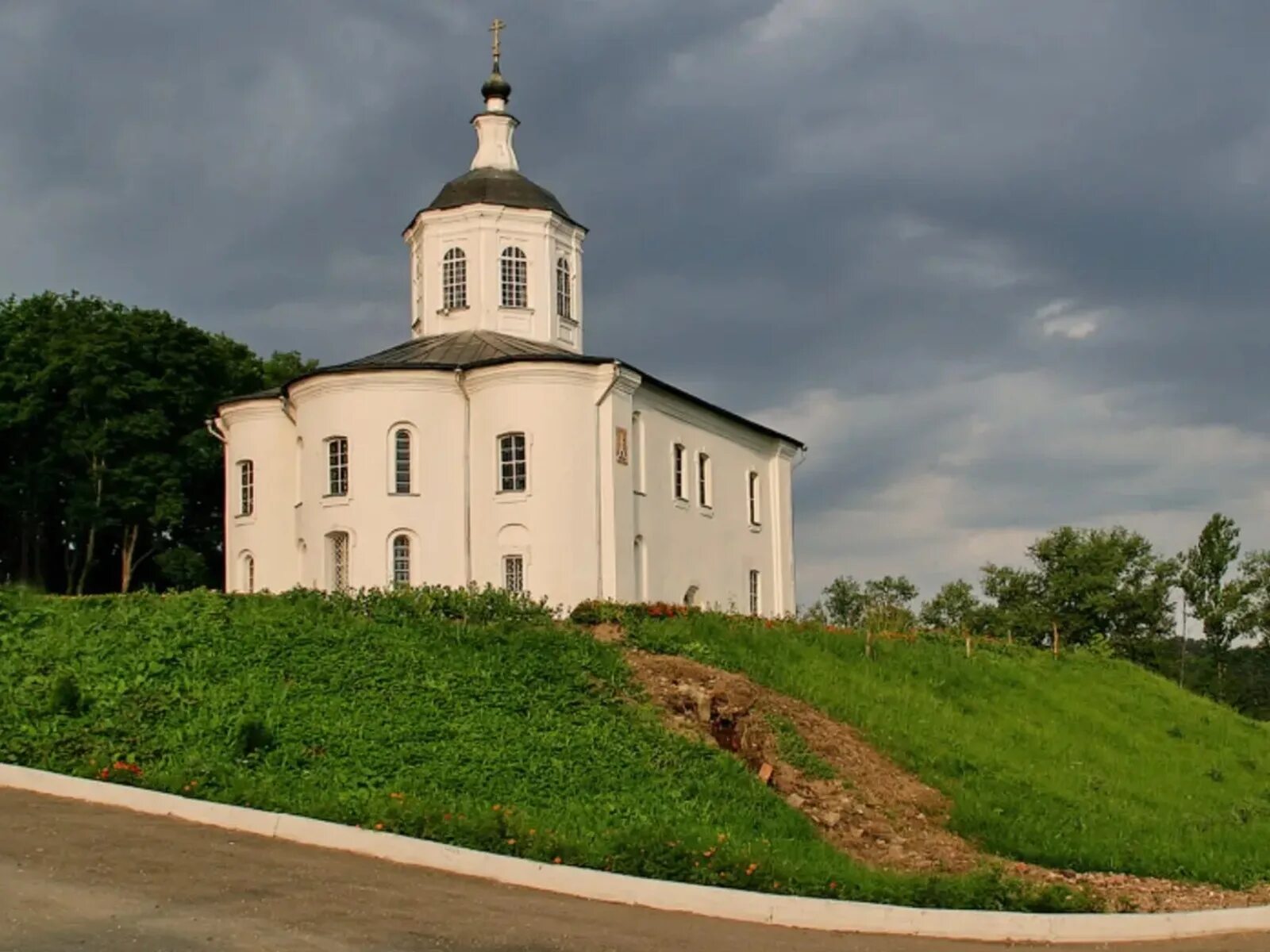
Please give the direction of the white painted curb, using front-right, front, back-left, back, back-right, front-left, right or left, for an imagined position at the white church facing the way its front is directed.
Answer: back-right

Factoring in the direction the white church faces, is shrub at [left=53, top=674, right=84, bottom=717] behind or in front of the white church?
behind

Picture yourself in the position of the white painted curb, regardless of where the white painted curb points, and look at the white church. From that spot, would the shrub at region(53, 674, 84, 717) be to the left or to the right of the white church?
left

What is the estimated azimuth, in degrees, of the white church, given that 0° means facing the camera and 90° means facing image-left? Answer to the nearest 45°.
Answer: approximately 225°
